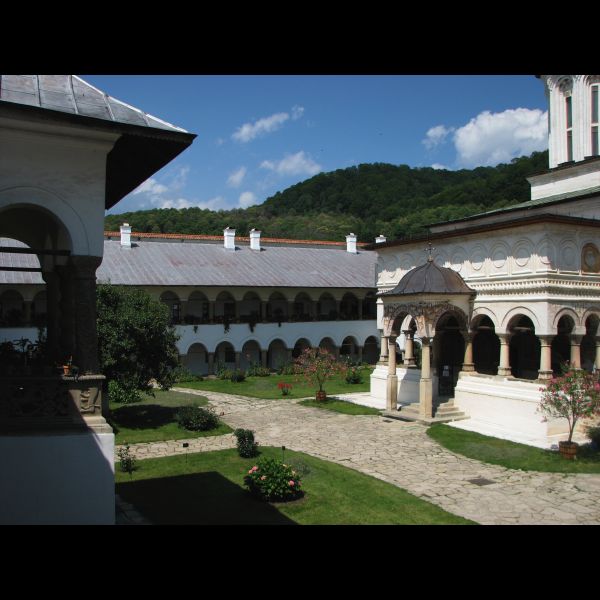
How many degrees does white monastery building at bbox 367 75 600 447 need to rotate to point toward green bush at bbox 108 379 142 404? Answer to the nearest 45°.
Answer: approximately 45° to its right

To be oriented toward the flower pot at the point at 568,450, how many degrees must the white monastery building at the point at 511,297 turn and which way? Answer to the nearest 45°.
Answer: approximately 45° to its left

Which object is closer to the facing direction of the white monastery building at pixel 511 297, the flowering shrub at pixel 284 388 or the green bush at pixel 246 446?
the green bush

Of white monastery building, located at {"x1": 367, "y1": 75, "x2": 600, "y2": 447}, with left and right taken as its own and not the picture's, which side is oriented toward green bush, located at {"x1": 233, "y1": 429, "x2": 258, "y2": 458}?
front

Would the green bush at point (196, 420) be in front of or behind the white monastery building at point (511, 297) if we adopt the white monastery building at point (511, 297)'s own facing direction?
in front

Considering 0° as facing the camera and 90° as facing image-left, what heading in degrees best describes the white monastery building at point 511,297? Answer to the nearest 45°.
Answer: approximately 45°

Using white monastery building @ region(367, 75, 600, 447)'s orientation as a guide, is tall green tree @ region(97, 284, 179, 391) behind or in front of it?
in front

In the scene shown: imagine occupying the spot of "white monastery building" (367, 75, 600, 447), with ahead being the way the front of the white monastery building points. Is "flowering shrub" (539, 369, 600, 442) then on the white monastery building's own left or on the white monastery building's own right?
on the white monastery building's own left

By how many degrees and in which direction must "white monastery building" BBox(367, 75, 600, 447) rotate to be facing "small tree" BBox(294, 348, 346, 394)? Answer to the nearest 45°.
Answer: approximately 90° to its right
